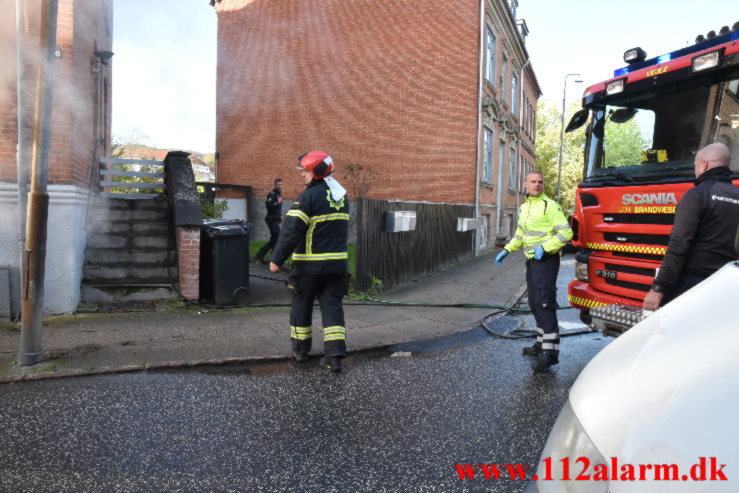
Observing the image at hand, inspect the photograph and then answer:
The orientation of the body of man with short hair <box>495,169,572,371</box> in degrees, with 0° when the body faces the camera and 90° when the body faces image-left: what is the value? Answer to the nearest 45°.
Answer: approximately 45°

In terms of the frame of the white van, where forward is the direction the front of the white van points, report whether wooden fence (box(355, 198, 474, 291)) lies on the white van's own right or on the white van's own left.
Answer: on the white van's own right

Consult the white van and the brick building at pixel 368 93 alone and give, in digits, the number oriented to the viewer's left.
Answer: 1

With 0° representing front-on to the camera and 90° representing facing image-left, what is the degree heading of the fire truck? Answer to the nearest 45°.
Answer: approximately 45°

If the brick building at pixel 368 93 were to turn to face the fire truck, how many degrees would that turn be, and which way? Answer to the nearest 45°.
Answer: approximately 90° to its right

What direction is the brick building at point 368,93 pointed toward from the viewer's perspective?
to the viewer's right

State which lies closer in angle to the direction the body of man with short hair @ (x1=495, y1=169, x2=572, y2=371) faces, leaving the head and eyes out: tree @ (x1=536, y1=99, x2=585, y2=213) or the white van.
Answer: the white van

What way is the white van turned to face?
to the viewer's left

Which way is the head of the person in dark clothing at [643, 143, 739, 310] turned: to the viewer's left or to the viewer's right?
to the viewer's left

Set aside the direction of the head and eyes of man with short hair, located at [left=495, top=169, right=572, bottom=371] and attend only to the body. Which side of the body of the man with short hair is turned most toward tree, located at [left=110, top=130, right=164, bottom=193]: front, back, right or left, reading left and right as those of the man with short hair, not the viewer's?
right
